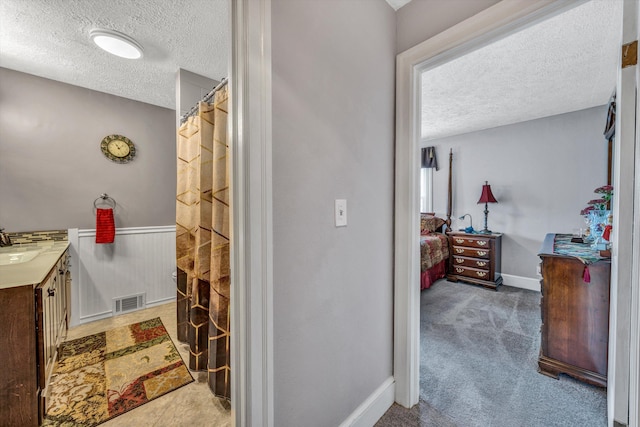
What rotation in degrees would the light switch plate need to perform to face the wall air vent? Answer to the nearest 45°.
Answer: approximately 180°

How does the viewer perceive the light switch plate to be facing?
facing the viewer and to the right of the viewer

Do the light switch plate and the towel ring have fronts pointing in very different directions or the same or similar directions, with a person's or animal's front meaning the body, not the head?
same or similar directions

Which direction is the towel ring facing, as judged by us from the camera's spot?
facing the viewer

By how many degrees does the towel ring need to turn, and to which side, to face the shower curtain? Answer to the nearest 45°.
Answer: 0° — it already faces it

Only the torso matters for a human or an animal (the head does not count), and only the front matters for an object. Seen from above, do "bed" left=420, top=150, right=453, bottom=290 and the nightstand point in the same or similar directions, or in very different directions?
same or similar directions

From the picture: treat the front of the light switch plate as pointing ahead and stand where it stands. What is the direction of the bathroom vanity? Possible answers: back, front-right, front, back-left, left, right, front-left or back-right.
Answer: back-right

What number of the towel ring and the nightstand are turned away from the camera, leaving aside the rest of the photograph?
0

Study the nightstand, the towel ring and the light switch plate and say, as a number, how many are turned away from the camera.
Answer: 0

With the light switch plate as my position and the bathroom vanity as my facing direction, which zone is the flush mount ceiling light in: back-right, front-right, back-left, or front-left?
front-right

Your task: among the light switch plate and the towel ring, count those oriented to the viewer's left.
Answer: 0

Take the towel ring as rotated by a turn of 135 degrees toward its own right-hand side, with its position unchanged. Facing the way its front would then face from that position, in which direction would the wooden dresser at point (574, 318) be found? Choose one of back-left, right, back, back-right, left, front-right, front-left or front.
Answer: back

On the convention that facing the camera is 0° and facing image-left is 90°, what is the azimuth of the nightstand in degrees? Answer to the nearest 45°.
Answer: approximately 45°
